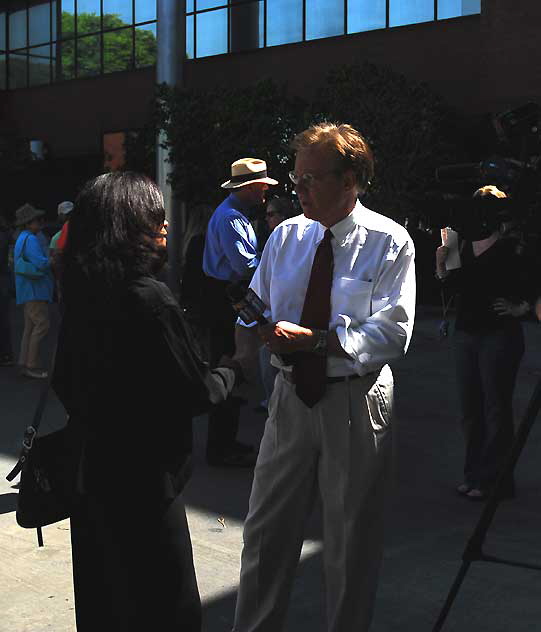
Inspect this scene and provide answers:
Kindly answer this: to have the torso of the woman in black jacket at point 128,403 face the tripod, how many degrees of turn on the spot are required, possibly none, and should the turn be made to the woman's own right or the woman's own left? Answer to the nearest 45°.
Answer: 0° — they already face it

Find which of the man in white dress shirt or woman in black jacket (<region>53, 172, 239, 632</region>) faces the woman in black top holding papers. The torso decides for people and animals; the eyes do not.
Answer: the woman in black jacket

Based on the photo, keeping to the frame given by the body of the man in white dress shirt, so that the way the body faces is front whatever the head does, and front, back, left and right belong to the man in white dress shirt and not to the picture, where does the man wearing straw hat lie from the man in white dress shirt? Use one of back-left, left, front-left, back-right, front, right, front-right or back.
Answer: back-right

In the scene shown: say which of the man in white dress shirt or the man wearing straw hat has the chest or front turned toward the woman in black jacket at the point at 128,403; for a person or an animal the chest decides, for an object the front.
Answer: the man in white dress shirt

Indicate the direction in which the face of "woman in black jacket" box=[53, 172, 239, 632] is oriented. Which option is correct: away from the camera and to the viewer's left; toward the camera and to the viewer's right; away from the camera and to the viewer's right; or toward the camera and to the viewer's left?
away from the camera and to the viewer's right

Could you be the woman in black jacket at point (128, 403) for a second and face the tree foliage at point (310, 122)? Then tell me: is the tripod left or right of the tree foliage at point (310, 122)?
right

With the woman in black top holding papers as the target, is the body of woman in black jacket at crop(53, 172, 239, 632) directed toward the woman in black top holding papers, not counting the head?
yes

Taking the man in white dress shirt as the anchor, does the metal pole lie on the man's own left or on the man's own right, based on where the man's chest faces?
on the man's own right

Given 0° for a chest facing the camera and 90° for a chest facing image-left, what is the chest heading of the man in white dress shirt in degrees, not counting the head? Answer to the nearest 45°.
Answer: approximately 45°

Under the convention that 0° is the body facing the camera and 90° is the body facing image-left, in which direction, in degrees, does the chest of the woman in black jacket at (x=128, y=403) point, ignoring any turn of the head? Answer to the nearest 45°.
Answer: approximately 225°
